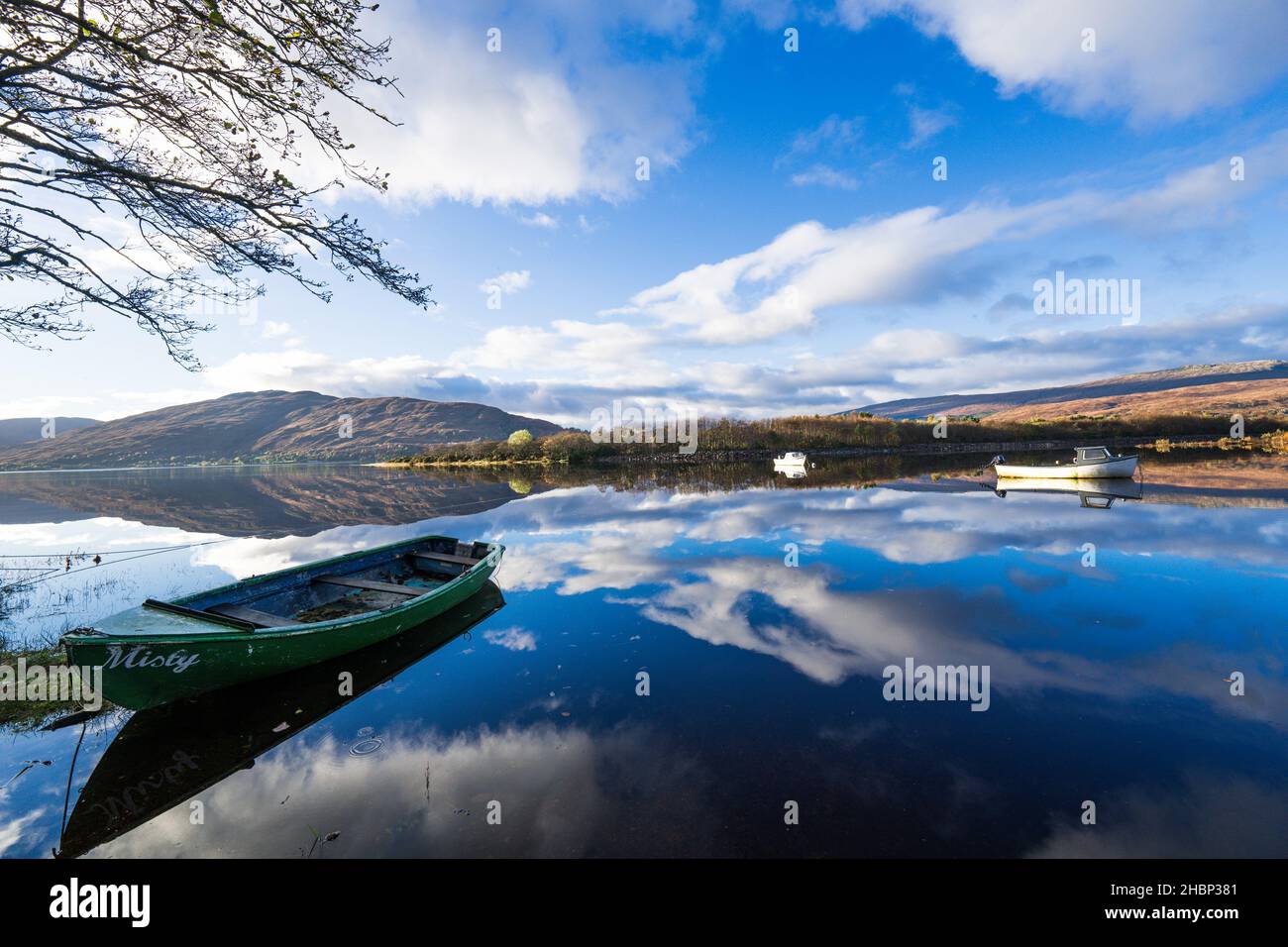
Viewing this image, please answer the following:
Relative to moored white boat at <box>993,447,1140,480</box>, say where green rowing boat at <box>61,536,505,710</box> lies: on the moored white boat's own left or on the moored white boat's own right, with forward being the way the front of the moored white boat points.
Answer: on the moored white boat's own right

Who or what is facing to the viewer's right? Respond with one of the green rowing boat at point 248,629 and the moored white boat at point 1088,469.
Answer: the moored white boat

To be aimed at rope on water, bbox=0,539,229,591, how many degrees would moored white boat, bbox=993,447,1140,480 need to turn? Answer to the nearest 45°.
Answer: approximately 135° to its right

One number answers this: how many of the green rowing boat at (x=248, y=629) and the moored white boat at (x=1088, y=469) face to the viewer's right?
1

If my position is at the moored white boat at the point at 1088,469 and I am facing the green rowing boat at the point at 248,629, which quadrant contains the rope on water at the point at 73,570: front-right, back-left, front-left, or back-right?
front-right

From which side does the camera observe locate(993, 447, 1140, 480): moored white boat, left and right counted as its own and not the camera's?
right
